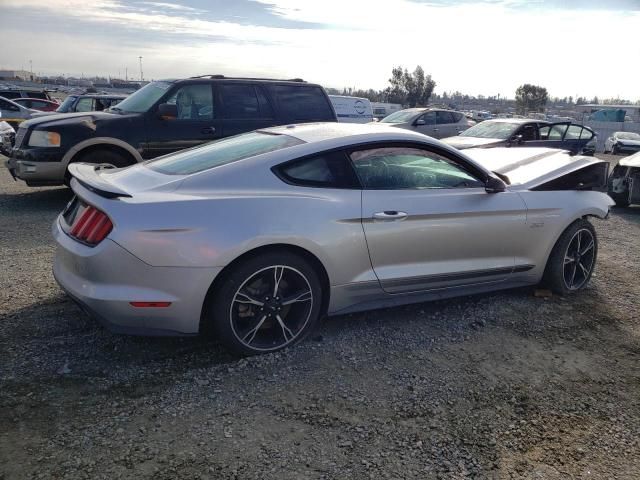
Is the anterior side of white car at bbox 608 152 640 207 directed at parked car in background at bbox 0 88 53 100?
no

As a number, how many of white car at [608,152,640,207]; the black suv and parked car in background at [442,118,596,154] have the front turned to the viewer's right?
0

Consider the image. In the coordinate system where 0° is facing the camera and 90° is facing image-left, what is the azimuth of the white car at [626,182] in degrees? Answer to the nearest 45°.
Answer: approximately 45°

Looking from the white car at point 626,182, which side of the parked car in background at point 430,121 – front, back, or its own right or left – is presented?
left

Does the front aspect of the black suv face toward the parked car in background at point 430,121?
no

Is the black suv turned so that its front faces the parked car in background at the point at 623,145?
no

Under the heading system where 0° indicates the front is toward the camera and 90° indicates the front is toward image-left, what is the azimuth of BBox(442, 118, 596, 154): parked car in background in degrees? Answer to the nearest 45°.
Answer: approximately 45°

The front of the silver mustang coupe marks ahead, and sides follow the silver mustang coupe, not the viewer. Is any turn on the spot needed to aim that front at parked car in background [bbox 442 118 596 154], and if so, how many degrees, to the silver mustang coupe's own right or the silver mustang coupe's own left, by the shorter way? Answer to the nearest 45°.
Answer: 0° — it already faces it

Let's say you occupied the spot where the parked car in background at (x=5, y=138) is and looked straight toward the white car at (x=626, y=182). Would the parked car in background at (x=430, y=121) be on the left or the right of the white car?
left

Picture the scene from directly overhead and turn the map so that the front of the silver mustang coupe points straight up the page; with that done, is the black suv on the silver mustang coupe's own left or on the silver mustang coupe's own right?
on the silver mustang coupe's own left

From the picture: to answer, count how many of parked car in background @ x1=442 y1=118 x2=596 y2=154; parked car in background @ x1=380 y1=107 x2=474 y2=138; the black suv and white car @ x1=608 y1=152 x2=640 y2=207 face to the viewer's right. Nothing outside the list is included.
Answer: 0

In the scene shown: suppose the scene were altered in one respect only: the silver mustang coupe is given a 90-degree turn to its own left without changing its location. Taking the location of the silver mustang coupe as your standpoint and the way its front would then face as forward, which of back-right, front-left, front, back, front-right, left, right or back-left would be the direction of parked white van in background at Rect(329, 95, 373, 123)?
front-right

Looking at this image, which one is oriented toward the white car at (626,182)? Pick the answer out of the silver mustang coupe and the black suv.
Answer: the silver mustang coupe

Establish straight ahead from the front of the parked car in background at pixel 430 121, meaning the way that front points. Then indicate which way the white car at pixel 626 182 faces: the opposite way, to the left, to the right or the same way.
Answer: the same way

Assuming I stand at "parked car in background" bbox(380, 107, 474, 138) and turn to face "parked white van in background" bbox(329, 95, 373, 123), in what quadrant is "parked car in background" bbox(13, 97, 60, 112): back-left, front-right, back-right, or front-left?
front-left

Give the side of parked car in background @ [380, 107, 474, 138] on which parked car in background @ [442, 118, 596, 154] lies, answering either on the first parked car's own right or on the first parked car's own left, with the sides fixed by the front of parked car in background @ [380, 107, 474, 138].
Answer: on the first parked car's own left

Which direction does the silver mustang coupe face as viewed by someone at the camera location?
facing away from the viewer and to the right of the viewer

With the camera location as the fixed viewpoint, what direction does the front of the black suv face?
facing the viewer and to the left of the viewer

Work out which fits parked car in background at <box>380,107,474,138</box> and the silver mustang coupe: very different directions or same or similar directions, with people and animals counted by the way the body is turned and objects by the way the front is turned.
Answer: very different directions

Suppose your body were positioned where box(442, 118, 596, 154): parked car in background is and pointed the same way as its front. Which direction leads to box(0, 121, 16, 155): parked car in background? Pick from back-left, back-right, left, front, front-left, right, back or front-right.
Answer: front

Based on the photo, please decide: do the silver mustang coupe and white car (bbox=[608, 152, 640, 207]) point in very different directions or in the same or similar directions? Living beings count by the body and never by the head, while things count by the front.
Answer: very different directions
